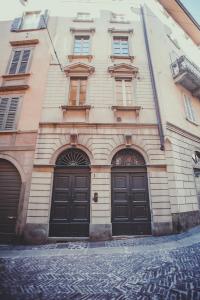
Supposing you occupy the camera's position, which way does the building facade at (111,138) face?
facing the viewer
